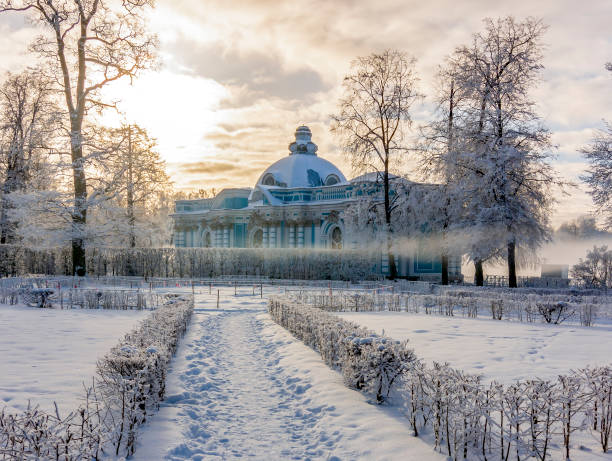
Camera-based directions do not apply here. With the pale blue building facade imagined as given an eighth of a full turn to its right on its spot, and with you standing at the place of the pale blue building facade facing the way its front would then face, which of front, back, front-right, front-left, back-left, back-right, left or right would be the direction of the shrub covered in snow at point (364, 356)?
left

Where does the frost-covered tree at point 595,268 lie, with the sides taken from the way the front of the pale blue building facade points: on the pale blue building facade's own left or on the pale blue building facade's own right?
on the pale blue building facade's own left

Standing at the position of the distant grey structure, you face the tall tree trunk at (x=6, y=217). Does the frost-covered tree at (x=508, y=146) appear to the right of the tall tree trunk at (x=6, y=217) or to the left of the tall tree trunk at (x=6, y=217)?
left

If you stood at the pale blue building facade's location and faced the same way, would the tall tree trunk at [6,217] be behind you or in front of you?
in front

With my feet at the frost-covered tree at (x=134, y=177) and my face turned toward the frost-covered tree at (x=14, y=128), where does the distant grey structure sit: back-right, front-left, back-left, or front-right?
back-right

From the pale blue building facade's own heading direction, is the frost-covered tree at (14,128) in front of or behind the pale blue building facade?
in front

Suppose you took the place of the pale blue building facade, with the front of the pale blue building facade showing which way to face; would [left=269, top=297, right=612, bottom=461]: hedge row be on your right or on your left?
on your left

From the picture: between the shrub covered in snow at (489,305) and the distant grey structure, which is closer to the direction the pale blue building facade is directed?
the shrub covered in snow
